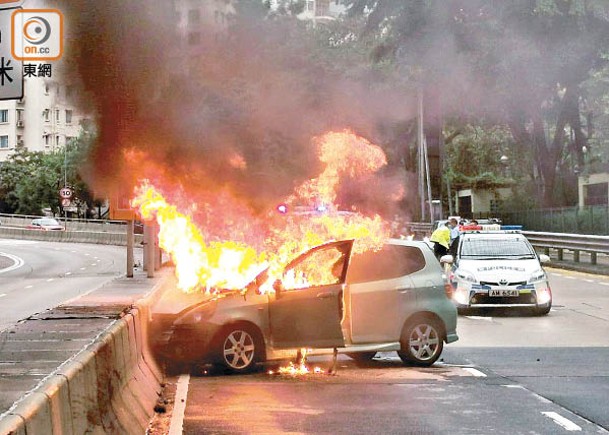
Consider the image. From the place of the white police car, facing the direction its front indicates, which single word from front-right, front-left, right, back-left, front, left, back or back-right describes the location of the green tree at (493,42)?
back

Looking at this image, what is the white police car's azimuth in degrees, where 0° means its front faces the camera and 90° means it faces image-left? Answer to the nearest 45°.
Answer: approximately 0°

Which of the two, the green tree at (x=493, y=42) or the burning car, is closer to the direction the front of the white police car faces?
the burning car

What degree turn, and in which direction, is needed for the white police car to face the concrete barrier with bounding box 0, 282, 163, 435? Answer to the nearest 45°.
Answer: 0° — it already faces it

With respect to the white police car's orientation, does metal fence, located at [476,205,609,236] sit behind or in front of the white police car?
behind

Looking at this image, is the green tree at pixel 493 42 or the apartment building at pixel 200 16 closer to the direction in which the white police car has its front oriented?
the apartment building

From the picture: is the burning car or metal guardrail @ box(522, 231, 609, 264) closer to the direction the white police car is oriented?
the burning car

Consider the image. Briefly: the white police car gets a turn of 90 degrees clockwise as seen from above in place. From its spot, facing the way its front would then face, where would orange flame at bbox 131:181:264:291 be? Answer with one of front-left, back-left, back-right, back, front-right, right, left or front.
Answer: front-left

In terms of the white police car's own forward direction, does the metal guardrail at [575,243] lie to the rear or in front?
to the rear
